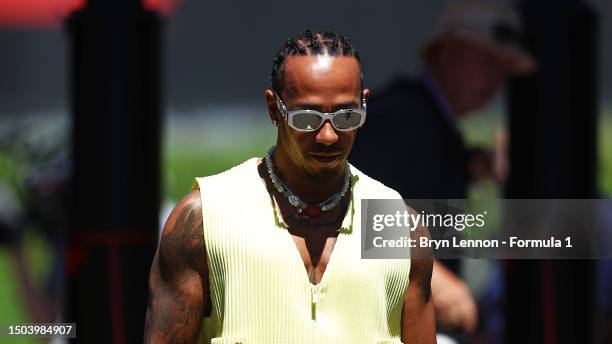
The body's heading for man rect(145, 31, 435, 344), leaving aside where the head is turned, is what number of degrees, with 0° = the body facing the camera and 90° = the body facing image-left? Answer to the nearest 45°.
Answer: approximately 0°

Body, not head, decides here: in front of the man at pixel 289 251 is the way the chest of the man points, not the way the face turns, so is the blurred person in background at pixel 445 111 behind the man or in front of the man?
behind

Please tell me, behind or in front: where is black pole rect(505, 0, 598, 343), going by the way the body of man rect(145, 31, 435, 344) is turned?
behind
